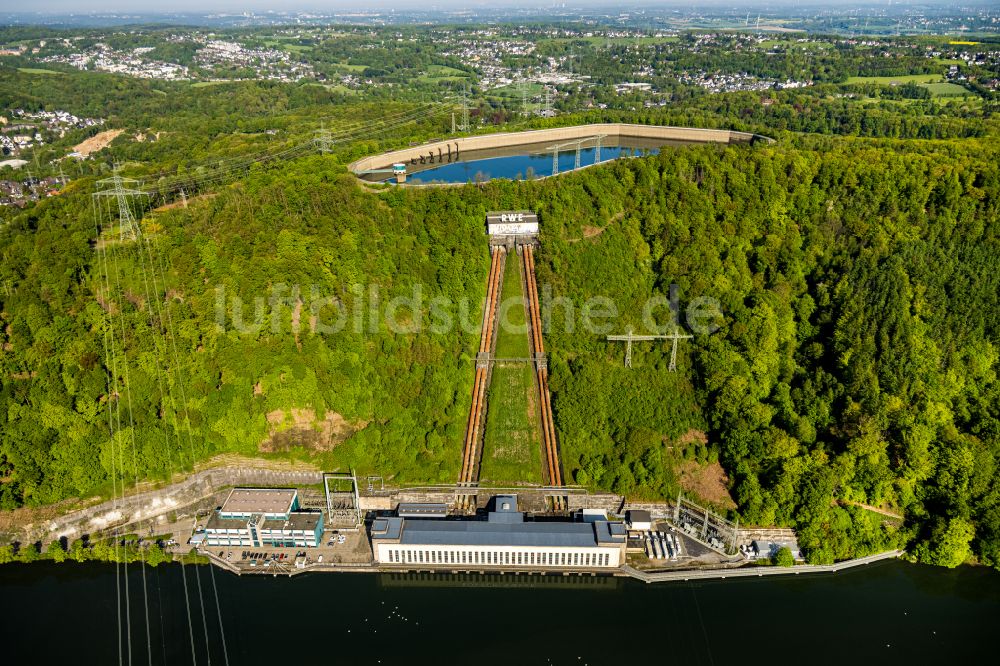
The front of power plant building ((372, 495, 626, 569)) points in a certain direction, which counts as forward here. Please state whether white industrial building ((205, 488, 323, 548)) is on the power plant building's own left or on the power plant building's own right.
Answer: on the power plant building's own right

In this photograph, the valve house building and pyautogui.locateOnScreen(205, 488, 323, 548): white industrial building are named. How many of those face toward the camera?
2

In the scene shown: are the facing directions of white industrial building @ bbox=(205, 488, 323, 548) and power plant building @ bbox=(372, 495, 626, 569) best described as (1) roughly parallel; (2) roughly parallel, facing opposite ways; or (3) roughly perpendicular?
roughly parallel

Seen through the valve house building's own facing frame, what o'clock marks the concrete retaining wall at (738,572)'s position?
The concrete retaining wall is roughly at 11 o'clock from the valve house building.

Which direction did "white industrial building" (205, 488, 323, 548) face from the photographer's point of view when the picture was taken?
facing the viewer

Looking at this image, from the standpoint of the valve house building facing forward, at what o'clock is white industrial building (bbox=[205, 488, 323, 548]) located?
The white industrial building is roughly at 1 o'clock from the valve house building.

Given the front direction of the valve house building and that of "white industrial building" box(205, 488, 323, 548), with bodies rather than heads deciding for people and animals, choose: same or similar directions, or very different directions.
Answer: same or similar directions

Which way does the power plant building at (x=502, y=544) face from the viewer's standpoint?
toward the camera

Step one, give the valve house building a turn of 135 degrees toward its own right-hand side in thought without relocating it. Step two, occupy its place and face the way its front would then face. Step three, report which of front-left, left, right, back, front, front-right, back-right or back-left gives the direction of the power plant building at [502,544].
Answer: back-left

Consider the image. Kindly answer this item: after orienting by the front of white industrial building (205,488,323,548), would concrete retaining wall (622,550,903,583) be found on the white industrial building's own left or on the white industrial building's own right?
on the white industrial building's own left

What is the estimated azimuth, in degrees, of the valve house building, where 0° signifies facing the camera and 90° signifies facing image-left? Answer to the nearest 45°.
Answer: approximately 0°

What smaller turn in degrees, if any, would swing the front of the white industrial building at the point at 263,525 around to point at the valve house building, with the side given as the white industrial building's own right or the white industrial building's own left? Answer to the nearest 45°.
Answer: approximately 135° to the white industrial building's own left

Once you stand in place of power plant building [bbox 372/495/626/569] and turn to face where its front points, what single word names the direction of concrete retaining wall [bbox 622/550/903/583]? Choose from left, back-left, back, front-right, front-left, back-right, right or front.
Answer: left

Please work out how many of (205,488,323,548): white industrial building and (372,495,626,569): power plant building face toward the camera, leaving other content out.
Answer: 2
